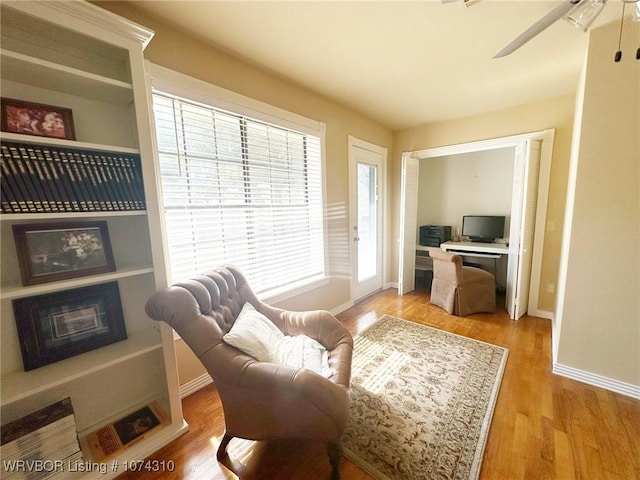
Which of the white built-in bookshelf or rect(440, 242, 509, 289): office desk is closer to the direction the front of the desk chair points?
the office desk

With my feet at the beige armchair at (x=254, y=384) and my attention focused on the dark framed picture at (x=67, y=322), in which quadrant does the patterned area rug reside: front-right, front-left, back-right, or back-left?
back-right

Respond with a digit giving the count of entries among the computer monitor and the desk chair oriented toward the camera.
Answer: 1

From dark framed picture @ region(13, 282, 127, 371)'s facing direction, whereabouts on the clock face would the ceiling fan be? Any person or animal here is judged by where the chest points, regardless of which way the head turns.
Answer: The ceiling fan is roughly at 12 o'clock from the dark framed picture.

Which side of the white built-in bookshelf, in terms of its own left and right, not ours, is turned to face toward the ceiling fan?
front

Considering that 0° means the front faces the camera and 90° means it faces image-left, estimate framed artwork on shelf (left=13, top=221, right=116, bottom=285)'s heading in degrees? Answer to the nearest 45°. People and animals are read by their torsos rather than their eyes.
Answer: approximately 315°

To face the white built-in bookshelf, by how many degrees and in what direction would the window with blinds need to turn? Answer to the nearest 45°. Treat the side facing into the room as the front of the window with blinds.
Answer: approximately 90° to its right

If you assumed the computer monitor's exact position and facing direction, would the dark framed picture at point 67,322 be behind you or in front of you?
in front

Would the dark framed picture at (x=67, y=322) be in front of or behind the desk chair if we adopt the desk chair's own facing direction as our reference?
behind

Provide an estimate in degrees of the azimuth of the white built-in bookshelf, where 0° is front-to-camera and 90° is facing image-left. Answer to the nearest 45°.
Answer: approximately 315°

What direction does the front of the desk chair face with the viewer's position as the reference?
facing away from the viewer and to the right of the viewer

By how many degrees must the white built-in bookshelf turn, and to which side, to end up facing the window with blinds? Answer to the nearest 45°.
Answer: approximately 45° to its left

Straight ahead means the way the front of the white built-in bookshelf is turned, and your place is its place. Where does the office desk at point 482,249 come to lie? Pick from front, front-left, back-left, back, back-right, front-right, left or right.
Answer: front-left

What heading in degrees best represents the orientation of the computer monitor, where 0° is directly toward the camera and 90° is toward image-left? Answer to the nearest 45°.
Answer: approximately 0°

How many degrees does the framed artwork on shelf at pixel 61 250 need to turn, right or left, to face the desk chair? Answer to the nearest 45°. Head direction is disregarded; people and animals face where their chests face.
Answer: approximately 45° to its left

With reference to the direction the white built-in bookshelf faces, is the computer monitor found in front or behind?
in front
